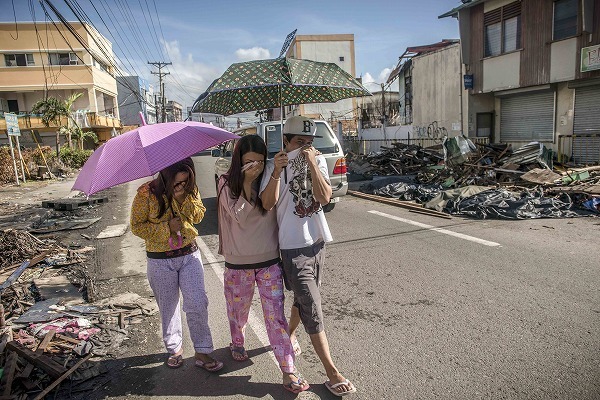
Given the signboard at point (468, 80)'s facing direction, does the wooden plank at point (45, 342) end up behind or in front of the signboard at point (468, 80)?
in front

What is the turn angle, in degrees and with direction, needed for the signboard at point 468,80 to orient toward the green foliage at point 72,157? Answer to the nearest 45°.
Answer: approximately 90° to its right

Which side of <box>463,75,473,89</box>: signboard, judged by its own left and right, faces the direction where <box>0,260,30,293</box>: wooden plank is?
front

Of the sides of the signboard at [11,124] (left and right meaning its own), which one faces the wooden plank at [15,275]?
front

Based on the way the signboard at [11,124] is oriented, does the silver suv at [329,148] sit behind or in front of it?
in front

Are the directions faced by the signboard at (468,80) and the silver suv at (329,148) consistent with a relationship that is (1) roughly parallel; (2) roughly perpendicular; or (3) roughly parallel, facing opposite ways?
roughly perpendicular

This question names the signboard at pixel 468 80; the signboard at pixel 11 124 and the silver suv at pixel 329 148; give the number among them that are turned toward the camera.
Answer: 2

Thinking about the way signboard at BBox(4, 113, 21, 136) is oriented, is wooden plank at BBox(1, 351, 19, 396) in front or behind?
in front

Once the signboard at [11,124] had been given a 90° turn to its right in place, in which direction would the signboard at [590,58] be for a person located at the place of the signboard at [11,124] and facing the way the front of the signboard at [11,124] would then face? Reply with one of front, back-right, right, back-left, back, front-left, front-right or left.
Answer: back-left

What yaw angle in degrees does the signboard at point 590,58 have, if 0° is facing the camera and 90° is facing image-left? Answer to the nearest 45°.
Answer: approximately 45°
